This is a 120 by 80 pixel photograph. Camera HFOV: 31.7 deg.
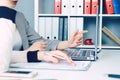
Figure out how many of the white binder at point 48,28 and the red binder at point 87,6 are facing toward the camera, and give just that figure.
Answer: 2

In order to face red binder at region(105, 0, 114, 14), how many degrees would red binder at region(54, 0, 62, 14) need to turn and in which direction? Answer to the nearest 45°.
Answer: approximately 90° to its left

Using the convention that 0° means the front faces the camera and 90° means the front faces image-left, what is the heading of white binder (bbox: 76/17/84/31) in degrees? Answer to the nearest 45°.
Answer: approximately 0°

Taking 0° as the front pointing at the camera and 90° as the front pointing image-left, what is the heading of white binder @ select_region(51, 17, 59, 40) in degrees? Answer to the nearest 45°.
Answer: approximately 0°

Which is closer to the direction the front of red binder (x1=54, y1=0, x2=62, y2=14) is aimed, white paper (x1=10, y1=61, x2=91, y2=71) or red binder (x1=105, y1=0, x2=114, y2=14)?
the white paper
